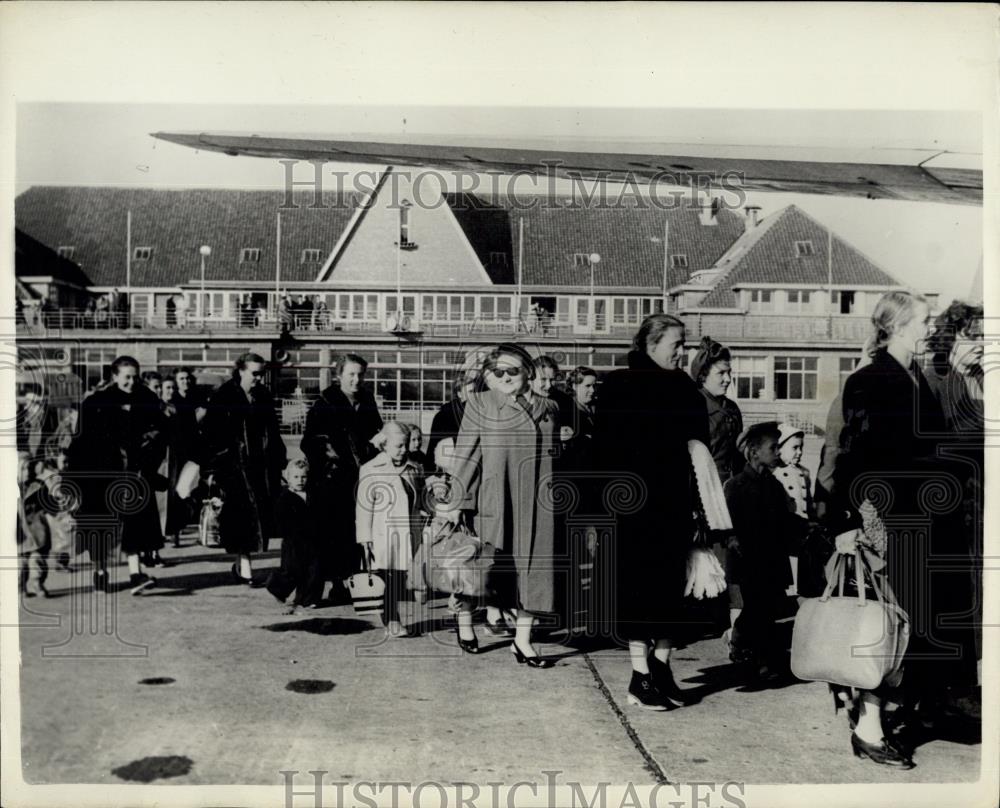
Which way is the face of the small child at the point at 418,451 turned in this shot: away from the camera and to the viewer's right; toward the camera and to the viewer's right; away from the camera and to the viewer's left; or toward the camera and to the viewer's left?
toward the camera and to the viewer's right

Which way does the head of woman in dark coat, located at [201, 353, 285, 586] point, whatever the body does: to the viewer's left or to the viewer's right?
to the viewer's right

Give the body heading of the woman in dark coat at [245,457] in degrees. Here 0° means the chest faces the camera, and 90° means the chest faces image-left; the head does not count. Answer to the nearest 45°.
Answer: approximately 315°

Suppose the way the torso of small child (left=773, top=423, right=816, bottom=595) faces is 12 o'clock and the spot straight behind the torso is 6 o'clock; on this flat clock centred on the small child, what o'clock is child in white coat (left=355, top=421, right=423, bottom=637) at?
The child in white coat is roughly at 4 o'clock from the small child.

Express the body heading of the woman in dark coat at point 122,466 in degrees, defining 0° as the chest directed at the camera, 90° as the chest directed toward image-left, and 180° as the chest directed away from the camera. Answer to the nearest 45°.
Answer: approximately 315°

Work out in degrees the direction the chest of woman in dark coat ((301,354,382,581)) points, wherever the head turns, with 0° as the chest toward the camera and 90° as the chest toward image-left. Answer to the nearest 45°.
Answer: approximately 315°

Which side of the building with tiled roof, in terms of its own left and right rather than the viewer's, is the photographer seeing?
front

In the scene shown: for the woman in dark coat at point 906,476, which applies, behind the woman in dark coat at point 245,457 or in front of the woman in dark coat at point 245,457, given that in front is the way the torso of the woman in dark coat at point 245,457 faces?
in front

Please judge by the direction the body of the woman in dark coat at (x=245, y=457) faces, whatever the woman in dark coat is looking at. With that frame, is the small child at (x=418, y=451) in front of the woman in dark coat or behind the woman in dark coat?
in front
